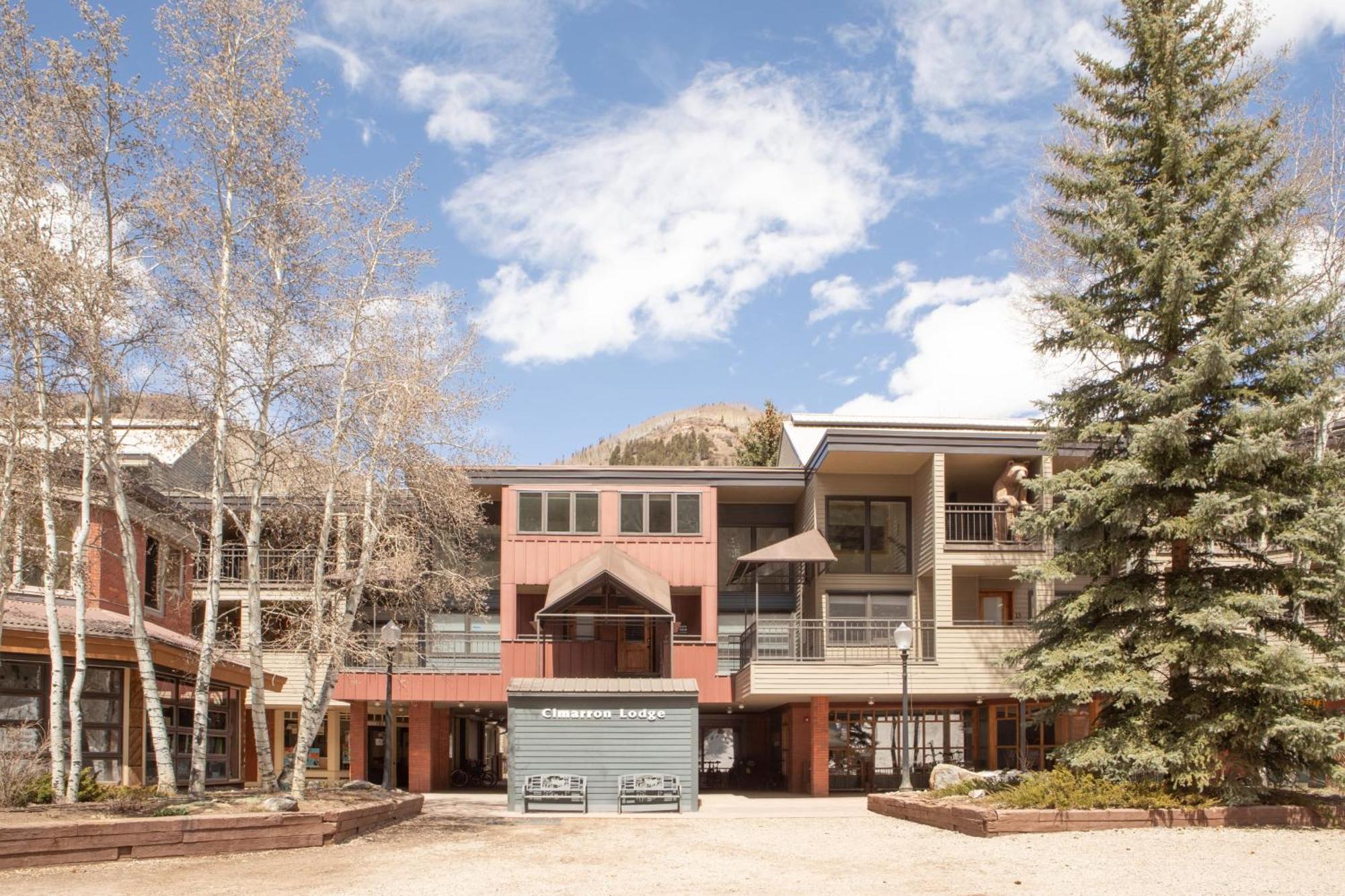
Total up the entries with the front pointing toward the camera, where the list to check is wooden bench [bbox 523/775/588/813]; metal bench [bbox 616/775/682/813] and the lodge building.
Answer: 3

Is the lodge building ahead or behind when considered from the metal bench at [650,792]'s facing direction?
behind

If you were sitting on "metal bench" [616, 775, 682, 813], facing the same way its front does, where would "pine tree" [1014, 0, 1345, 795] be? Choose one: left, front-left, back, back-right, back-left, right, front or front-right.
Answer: front-left

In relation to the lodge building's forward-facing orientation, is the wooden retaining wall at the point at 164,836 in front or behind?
in front

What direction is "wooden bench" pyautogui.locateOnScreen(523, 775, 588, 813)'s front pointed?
toward the camera

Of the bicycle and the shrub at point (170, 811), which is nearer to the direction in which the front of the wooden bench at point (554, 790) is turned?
the shrub

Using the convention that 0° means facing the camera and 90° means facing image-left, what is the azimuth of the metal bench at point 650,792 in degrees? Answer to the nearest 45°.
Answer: approximately 0°
